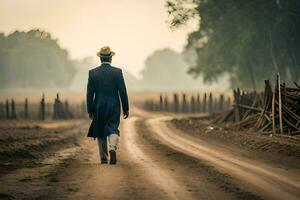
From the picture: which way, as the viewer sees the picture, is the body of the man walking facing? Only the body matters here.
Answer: away from the camera

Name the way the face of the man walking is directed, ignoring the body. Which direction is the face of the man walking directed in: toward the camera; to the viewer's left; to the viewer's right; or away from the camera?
away from the camera

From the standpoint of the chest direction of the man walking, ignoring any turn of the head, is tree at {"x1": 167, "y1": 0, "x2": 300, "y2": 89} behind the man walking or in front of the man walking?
in front

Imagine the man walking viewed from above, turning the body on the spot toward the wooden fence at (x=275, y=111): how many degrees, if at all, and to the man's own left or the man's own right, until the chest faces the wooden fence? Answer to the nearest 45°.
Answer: approximately 45° to the man's own right
